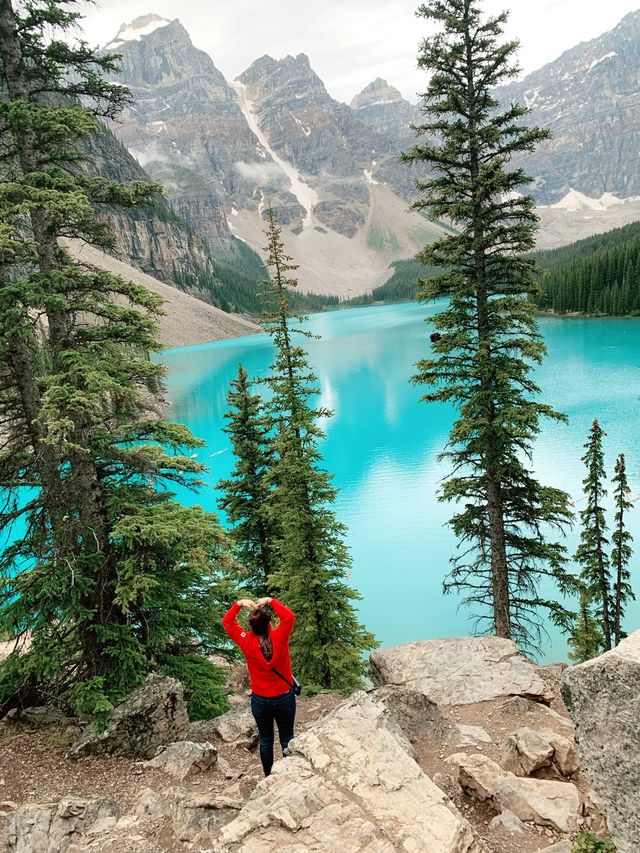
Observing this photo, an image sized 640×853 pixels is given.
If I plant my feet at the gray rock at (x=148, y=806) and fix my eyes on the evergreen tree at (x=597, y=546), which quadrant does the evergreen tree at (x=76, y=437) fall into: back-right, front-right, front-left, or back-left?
front-left

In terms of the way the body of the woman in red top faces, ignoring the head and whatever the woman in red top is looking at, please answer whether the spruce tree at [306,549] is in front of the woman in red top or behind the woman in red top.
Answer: in front

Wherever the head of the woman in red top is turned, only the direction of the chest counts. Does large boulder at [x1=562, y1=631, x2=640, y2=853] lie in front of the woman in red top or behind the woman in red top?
behind

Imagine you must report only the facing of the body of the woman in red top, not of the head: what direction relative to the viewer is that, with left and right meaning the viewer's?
facing away from the viewer

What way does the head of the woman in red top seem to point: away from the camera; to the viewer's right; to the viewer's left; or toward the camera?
away from the camera

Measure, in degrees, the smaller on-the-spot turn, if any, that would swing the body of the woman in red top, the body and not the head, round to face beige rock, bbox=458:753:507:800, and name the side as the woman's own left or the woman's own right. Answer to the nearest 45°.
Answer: approximately 90° to the woman's own right

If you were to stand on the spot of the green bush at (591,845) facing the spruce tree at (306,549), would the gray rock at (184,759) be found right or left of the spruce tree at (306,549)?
left

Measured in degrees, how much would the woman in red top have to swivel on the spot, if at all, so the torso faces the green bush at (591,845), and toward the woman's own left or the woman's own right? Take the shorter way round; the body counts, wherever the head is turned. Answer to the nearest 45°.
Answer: approximately 135° to the woman's own right

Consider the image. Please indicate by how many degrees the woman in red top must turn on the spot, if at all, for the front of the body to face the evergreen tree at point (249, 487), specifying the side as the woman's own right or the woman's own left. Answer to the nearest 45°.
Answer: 0° — they already face it

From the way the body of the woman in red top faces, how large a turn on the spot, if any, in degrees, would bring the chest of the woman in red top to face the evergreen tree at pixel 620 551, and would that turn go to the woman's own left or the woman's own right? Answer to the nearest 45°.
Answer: approximately 45° to the woman's own right

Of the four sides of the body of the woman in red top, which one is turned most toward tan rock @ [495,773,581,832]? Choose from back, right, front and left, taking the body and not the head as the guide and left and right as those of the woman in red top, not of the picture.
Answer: right

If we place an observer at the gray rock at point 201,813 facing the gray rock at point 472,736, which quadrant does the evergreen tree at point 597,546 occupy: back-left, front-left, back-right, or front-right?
front-left

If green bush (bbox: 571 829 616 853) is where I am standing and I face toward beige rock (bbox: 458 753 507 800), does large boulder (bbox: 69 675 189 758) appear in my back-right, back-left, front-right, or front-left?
front-left

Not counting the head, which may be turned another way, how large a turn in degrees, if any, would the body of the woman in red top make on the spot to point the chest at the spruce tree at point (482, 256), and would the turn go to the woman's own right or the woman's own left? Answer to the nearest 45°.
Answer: approximately 45° to the woman's own right
